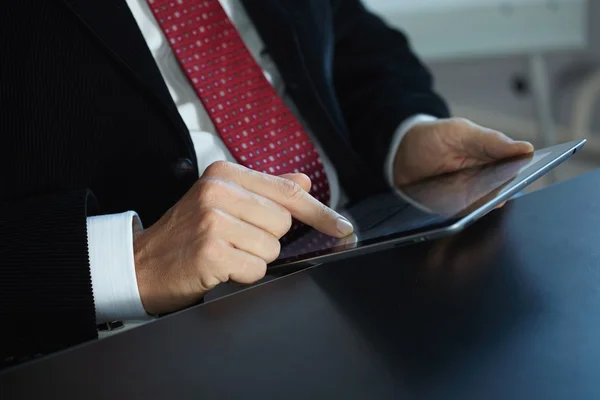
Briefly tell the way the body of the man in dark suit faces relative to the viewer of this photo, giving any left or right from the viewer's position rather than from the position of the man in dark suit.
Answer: facing the viewer and to the right of the viewer
